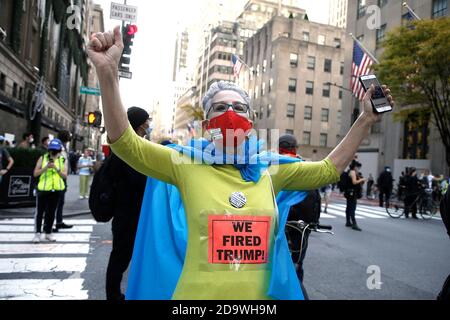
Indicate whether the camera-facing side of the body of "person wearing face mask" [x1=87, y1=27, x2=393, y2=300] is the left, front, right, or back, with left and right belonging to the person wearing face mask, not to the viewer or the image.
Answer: front

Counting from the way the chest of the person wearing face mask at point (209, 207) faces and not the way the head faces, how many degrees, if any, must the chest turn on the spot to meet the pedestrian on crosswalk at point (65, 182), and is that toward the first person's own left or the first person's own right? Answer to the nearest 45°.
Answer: approximately 135° to the first person's own right

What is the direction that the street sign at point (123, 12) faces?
toward the camera

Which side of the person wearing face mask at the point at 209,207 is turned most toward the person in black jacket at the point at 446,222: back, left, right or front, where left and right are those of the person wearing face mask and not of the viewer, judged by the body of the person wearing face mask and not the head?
left

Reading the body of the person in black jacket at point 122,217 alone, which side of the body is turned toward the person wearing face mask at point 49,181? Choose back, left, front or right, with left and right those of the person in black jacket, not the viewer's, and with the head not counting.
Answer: left

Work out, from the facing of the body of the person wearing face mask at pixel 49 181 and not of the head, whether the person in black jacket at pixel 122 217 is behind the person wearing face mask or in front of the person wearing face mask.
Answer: in front

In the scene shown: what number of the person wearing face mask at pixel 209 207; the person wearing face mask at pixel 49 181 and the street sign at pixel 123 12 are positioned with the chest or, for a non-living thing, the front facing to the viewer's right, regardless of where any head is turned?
0

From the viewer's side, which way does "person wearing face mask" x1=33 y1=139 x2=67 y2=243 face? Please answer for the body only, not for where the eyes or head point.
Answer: toward the camera
